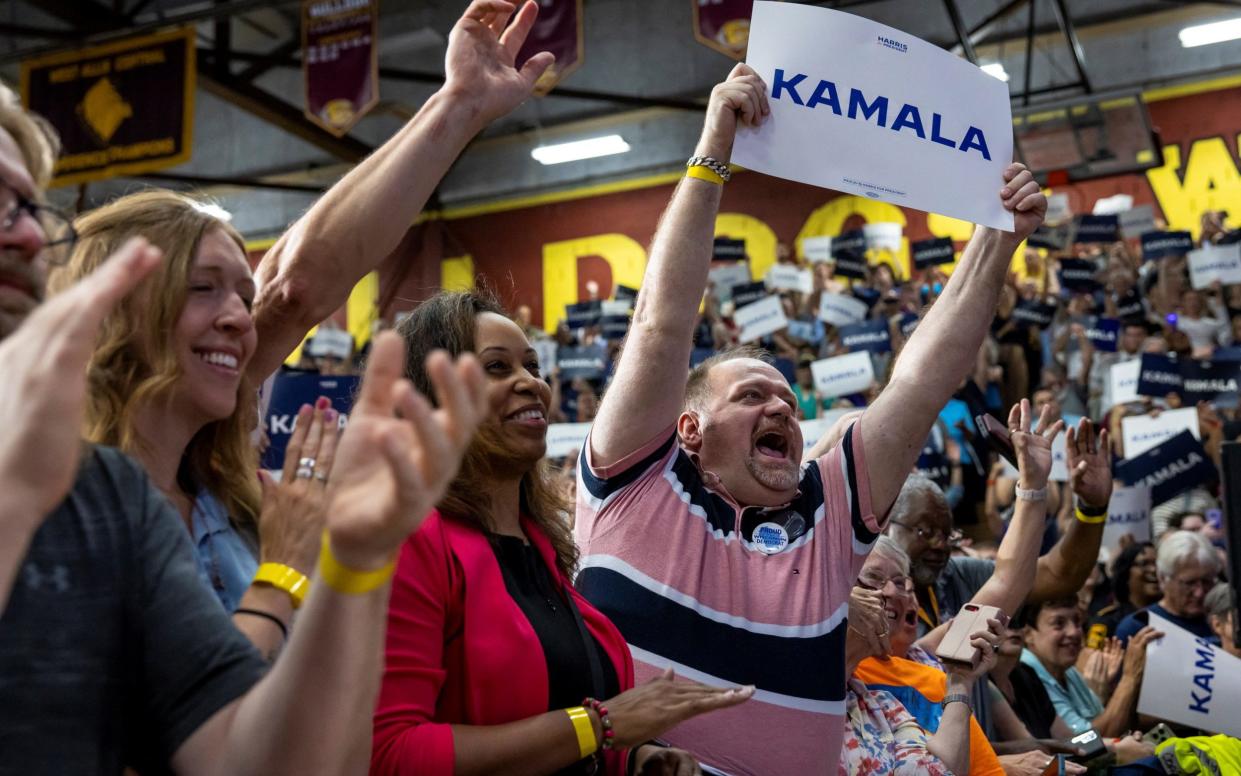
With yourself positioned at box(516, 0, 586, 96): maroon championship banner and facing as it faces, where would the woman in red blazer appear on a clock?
The woman in red blazer is roughly at 12 o'clock from the maroon championship banner.

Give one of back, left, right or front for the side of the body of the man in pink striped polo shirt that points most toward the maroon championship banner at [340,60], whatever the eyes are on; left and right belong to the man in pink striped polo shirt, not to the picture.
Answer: back

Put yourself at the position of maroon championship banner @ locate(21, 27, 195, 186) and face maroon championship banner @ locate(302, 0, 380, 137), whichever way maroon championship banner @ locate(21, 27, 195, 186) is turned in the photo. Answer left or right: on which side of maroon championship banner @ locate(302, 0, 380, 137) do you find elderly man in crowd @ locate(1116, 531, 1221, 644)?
right

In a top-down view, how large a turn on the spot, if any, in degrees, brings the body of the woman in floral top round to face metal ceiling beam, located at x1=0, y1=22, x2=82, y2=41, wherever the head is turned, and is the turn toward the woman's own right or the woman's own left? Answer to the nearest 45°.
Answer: approximately 180°

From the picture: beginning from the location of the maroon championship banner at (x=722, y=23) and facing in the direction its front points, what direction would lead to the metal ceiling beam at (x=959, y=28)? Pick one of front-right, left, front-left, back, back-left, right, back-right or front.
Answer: back-left

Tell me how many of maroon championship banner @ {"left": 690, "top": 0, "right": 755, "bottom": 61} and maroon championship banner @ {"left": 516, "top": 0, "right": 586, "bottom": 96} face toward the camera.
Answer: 2

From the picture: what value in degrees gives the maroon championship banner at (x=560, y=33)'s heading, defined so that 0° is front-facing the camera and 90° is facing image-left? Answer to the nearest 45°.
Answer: approximately 0°

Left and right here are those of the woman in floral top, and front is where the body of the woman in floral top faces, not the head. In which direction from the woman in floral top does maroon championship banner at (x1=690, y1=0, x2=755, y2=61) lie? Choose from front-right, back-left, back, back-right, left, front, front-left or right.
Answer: back-left

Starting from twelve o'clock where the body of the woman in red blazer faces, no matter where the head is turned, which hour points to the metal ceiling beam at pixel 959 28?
The metal ceiling beam is roughly at 8 o'clock from the woman in red blazer.

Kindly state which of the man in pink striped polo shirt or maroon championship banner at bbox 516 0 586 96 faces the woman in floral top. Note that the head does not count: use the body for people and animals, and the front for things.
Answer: the maroon championship banner

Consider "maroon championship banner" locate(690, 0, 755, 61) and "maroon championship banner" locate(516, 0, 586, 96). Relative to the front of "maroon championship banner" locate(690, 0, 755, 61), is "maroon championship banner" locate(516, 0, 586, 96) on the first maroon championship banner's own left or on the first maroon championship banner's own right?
on the first maroon championship banner's own right

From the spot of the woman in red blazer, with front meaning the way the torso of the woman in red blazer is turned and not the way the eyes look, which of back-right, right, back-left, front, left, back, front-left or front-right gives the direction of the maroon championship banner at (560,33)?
back-left

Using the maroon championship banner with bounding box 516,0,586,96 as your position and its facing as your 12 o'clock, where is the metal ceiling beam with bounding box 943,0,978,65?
The metal ceiling beam is roughly at 8 o'clock from the maroon championship banner.

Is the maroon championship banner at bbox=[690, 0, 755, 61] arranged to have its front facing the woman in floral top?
yes
